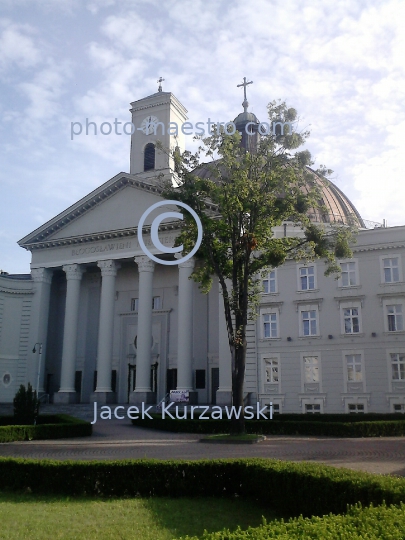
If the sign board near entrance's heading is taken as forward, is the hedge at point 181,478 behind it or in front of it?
in front

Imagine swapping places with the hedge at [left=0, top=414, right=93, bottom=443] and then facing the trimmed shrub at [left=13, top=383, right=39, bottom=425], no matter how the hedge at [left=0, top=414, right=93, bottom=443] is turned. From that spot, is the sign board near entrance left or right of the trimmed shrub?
right

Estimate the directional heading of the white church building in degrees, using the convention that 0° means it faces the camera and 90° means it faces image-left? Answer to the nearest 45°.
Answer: approximately 45°

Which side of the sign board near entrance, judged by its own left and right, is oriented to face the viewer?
front

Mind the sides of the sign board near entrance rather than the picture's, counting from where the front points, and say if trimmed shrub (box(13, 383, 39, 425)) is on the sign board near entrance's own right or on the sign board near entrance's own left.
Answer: on the sign board near entrance's own right

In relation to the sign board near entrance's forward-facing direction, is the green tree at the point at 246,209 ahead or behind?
ahead

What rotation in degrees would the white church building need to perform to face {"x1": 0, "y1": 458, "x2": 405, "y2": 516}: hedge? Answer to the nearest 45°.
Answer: approximately 45° to its left

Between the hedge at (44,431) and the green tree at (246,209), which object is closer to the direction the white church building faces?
the hedge

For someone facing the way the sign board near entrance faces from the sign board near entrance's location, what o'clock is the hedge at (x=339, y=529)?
The hedge is roughly at 12 o'clock from the sign board near entrance.

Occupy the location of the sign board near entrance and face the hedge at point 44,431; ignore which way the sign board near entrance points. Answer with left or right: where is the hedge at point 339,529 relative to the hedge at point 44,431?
left

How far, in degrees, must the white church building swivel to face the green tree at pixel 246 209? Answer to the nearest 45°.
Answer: approximately 45° to its left

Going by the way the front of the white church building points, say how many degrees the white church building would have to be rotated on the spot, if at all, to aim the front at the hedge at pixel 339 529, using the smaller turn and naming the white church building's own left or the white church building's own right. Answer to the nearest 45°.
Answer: approximately 45° to the white church building's own left
